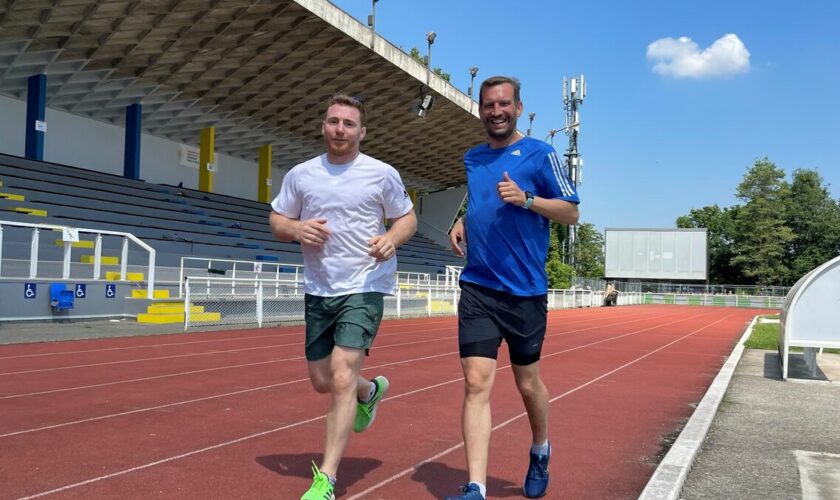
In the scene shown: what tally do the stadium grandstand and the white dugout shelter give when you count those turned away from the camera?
0

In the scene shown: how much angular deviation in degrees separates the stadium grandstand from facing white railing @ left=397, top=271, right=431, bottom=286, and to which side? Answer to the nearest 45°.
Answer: approximately 45° to its left

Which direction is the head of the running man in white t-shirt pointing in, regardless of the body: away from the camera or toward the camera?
toward the camera

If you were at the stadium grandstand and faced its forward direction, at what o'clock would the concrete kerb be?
The concrete kerb is roughly at 1 o'clock from the stadium grandstand.

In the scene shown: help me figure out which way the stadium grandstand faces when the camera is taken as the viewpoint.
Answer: facing the viewer and to the right of the viewer

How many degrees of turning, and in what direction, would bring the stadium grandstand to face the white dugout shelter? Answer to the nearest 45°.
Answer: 0° — it already faces it

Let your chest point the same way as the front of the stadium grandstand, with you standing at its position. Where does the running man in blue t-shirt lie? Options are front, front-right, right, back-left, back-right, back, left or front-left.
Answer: front-right
